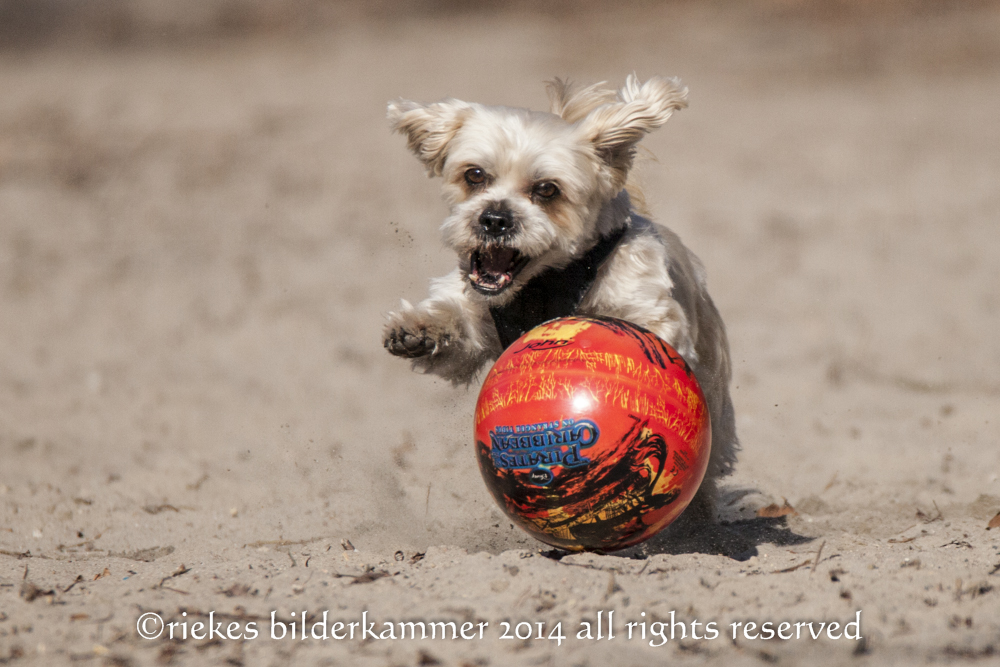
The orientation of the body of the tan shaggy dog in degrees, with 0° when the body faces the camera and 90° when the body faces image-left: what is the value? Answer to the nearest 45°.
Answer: approximately 45°

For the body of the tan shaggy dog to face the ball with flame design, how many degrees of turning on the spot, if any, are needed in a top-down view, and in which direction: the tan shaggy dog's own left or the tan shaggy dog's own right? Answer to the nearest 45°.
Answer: approximately 45° to the tan shaggy dog's own left
